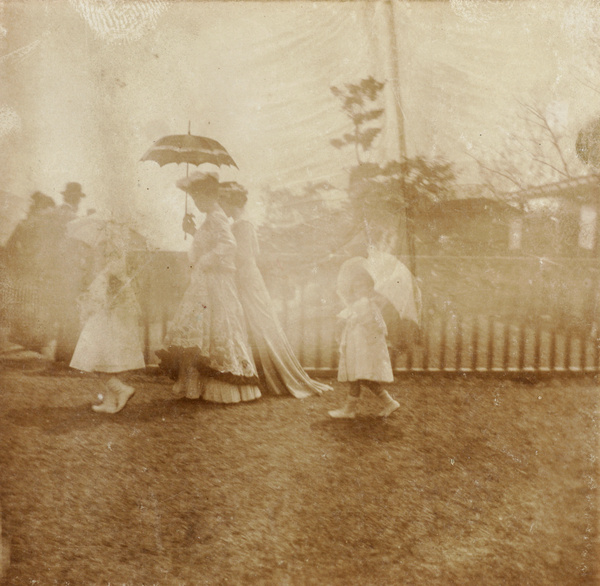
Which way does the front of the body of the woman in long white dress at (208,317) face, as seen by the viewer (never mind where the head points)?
to the viewer's left

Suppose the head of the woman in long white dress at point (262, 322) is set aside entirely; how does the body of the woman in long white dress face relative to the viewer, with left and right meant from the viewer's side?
facing to the left of the viewer

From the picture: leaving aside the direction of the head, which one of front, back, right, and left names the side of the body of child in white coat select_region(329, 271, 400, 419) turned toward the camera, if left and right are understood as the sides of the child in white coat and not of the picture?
left

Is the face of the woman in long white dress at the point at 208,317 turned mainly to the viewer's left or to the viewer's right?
to the viewer's left

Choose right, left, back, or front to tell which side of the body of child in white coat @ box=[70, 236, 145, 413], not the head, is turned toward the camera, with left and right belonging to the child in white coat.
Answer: left

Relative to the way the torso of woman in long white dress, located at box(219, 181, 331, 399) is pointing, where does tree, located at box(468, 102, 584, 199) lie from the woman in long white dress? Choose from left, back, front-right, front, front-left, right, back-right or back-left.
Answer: back

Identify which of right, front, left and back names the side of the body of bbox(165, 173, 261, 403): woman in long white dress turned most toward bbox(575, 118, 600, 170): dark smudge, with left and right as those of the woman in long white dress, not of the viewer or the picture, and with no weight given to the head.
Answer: back

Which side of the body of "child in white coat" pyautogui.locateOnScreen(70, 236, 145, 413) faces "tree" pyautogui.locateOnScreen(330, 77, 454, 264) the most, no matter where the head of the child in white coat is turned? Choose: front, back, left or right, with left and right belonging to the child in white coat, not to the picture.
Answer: back
